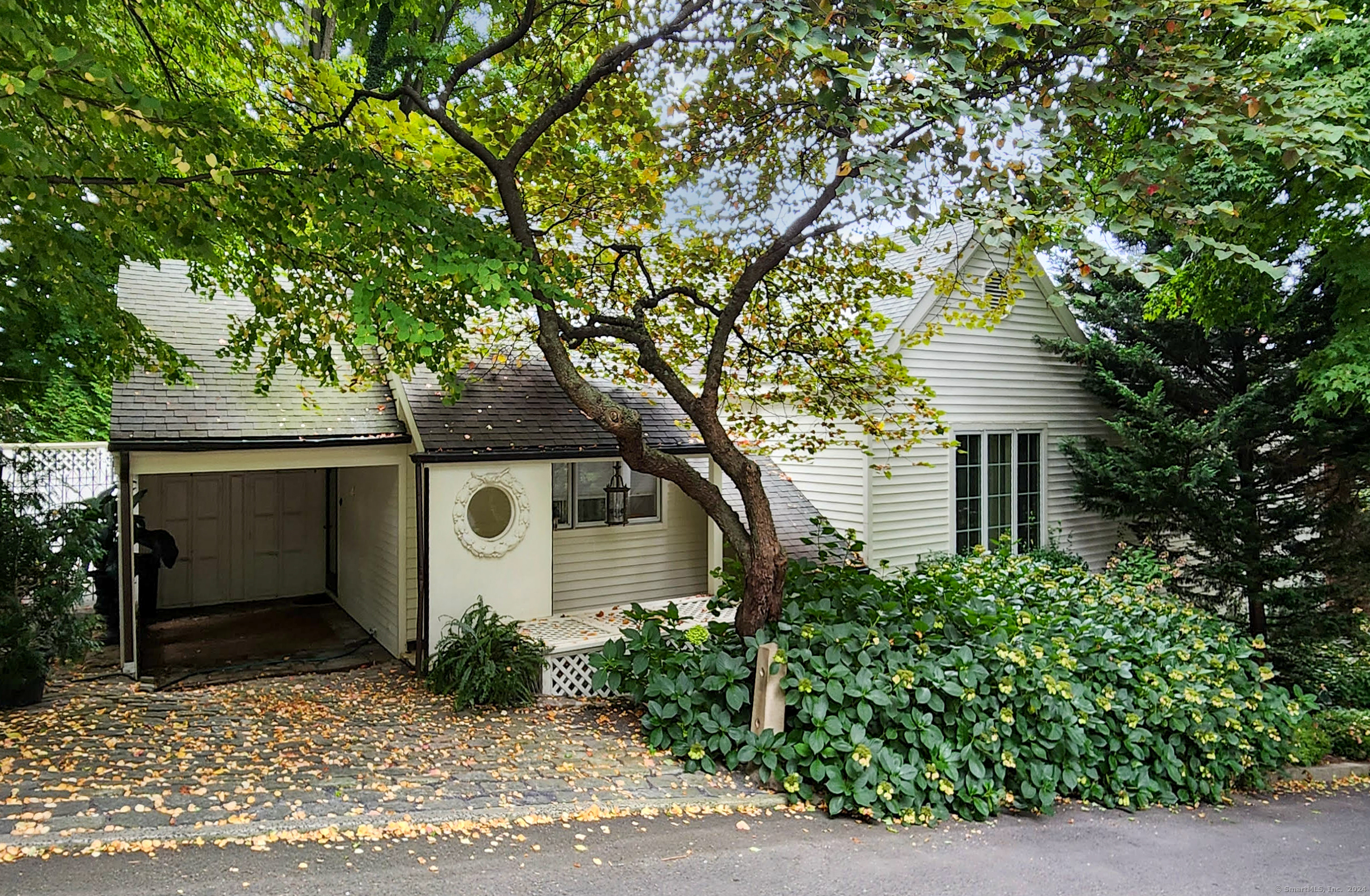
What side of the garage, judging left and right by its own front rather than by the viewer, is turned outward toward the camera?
front

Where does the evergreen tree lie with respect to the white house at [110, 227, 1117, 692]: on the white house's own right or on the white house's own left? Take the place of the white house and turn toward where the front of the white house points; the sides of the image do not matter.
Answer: on the white house's own left

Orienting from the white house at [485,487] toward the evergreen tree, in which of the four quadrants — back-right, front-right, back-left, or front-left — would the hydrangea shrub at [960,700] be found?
front-right

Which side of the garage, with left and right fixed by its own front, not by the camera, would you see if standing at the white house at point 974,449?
left

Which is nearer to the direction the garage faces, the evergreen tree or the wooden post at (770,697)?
the wooden post

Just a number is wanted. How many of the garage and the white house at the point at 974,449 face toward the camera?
2

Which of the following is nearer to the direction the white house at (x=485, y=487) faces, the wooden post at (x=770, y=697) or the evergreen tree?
the wooden post

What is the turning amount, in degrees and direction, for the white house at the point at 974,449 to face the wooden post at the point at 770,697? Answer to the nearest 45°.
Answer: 0° — it already faces it

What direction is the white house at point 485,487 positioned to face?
toward the camera

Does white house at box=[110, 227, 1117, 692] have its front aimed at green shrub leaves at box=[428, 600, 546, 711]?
yes

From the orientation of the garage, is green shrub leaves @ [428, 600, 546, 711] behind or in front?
in front

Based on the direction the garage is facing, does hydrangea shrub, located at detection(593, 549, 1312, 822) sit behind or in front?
in front
